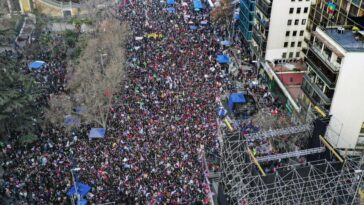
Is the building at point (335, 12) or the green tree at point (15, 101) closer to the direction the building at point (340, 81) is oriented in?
the green tree

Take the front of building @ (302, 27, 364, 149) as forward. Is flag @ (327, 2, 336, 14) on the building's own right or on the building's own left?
on the building's own right

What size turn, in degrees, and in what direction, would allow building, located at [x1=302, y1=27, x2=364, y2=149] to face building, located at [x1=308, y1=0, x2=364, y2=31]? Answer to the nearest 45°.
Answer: approximately 135° to its right

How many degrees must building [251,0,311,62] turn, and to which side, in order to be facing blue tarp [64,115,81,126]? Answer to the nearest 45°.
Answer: approximately 45° to its left

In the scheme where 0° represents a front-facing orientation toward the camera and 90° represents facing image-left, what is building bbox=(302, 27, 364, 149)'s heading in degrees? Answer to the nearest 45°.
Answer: approximately 45°

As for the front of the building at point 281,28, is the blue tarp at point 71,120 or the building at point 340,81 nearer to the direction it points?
the blue tarp

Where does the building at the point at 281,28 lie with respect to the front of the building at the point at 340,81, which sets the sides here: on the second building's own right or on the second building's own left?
on the second building's own right

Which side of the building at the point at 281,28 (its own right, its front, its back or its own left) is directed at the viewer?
left

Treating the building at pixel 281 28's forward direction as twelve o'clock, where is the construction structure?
The construction structure is roughly at 9 o'clock from the building.

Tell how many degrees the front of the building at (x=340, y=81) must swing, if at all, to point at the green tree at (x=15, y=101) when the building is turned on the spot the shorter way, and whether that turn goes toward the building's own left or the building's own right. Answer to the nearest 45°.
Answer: approximately 45° to the building's own right

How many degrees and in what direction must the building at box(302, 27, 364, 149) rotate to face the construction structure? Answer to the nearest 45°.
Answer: approximately 45° to its left

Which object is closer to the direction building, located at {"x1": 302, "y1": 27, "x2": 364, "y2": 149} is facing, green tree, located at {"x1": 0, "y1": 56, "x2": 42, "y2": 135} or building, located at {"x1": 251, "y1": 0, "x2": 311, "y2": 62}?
the green tree
